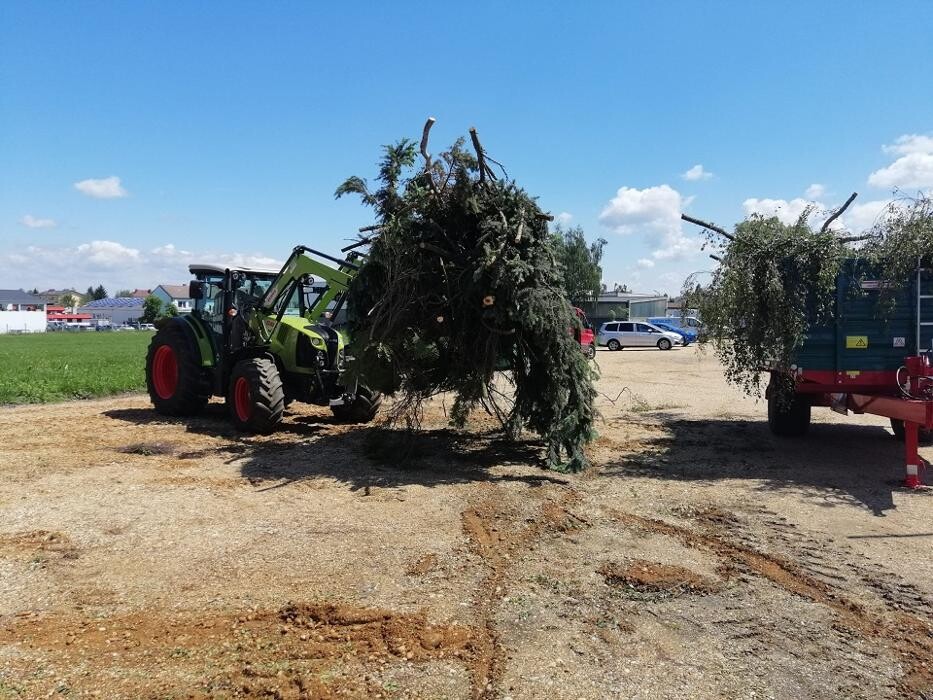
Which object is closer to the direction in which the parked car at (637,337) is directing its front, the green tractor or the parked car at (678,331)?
the parked car

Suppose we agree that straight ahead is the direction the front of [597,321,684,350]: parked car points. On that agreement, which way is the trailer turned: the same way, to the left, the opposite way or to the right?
to the right

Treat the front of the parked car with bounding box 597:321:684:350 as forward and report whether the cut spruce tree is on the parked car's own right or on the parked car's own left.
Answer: on the parked car's own right

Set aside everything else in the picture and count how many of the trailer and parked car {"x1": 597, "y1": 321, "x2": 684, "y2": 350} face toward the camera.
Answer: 1

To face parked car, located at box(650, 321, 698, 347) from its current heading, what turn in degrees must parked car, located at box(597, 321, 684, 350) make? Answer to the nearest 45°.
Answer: approximately 45° to its left

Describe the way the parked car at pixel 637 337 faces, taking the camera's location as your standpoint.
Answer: facing to the right of the viewer

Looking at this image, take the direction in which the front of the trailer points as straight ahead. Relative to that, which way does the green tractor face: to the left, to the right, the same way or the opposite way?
to the left

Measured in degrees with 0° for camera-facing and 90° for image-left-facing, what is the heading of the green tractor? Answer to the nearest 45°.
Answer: approximately 315°
